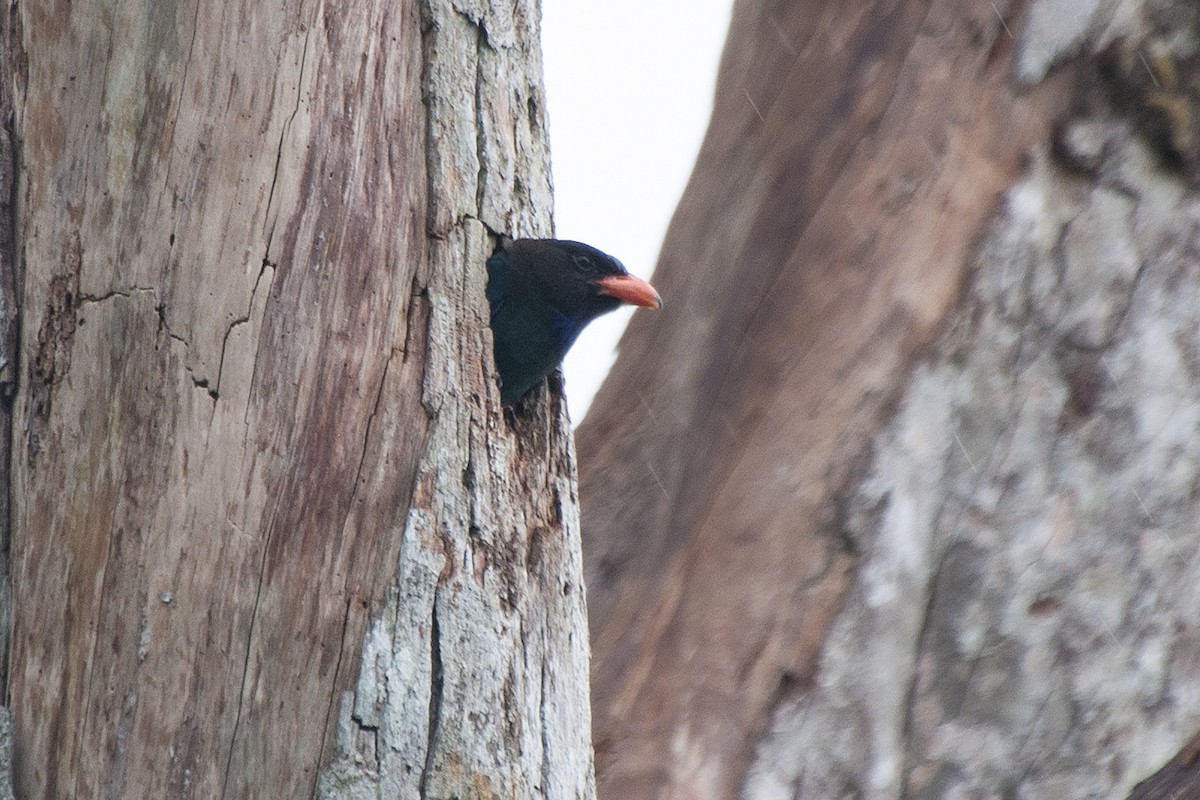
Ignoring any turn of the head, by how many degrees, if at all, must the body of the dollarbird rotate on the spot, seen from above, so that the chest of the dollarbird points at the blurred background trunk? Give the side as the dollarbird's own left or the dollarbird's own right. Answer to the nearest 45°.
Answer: approximately 45° to the dollarbird's own left

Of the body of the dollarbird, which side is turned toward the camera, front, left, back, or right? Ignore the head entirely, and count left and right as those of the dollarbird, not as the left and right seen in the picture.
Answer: right
